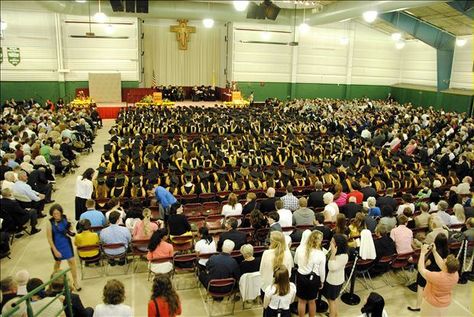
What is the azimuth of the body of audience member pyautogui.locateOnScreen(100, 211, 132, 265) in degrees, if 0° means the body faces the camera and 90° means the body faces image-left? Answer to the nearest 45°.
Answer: approximately 180°

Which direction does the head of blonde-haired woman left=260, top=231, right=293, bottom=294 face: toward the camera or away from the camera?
away from the camera

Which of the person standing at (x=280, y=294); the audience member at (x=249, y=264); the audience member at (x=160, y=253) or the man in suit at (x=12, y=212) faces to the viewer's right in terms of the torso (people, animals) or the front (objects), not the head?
the man in suit

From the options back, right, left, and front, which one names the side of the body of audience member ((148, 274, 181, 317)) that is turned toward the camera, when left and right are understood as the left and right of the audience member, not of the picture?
back

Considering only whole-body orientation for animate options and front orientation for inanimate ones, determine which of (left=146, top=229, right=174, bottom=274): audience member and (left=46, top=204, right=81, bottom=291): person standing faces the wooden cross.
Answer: the audience member

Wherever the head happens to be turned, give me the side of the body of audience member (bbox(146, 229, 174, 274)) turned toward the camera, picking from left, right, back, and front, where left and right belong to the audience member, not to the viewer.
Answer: back

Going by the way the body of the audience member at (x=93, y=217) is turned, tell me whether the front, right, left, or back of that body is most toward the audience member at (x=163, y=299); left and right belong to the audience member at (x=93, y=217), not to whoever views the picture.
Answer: back

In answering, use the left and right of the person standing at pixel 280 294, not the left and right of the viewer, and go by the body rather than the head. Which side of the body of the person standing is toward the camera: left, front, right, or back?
back

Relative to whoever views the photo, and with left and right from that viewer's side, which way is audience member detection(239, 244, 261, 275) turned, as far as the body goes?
facing away from the viewer

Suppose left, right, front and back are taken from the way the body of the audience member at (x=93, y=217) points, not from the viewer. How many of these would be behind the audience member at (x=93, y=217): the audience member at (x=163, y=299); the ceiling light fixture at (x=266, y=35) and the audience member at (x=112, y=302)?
2

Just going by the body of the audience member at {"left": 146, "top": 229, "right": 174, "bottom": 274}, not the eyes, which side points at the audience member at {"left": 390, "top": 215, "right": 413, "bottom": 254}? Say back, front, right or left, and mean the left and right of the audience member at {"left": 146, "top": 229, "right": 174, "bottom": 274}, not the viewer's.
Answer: right

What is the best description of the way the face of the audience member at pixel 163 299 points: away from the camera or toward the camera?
away from the camera

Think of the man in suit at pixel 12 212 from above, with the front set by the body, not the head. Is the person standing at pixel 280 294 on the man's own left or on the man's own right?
on the man's own right
